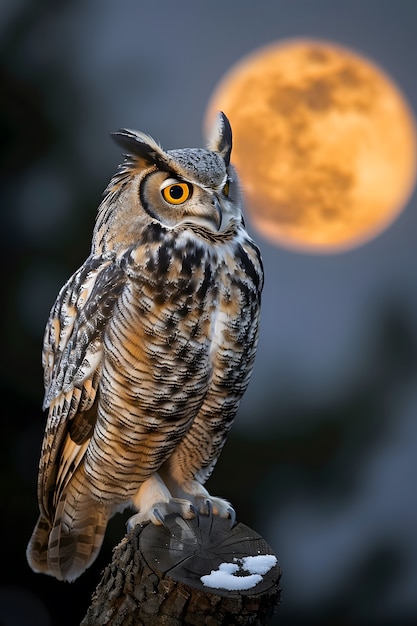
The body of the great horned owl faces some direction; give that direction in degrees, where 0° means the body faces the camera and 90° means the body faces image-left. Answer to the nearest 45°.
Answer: approximately 315°
